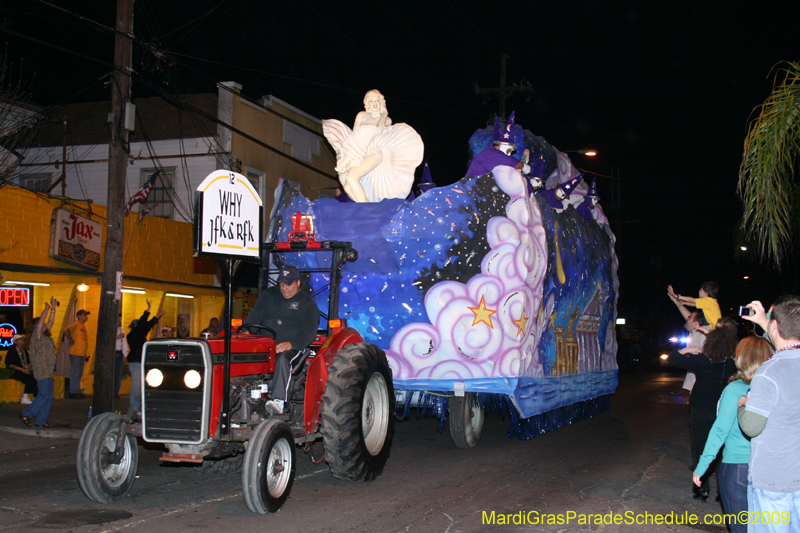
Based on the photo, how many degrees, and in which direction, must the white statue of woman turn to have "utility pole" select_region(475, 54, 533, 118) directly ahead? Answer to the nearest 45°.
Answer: approximately 180°

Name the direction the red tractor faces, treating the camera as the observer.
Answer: facing the viewer and to the left of the viewer

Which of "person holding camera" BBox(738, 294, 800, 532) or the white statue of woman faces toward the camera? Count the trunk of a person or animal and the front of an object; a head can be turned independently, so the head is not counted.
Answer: the white statue of woman

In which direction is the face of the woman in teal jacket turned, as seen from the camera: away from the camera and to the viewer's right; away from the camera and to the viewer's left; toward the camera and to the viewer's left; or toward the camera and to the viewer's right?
away from the camera and to the viewer's left

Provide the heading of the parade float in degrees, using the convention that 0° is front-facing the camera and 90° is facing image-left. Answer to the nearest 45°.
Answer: approximately 45°

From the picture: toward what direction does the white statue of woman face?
toward the camera

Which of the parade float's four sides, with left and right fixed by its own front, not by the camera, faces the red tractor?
front

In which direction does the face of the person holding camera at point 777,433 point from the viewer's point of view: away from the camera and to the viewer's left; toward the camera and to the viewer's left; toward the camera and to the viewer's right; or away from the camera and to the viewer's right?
away from the camera and to the viewer's left

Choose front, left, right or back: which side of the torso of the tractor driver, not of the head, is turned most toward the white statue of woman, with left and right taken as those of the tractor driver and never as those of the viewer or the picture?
back

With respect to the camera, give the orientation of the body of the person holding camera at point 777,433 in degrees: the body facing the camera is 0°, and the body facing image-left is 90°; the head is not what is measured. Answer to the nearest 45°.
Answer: approximately 135°

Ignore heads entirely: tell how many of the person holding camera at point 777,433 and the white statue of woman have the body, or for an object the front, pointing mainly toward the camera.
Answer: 1

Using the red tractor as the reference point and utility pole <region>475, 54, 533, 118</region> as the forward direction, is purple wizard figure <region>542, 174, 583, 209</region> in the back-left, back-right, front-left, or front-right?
front-right

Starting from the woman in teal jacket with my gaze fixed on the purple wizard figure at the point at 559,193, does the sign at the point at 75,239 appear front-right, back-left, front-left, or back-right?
front-left

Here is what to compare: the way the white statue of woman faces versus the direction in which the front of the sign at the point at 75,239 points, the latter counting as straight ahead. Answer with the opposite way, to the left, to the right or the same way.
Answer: to the right

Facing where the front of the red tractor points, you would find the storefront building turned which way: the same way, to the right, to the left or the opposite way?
to the left

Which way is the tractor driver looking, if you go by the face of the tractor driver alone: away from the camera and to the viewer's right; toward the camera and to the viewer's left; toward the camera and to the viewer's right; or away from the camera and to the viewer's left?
toward the camera and to the viewer's left

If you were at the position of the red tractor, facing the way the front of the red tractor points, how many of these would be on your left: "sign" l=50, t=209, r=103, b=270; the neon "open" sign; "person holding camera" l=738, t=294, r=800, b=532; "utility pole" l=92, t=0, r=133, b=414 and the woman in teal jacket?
2

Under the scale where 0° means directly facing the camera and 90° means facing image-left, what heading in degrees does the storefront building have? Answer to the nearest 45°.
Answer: approximately 315°
